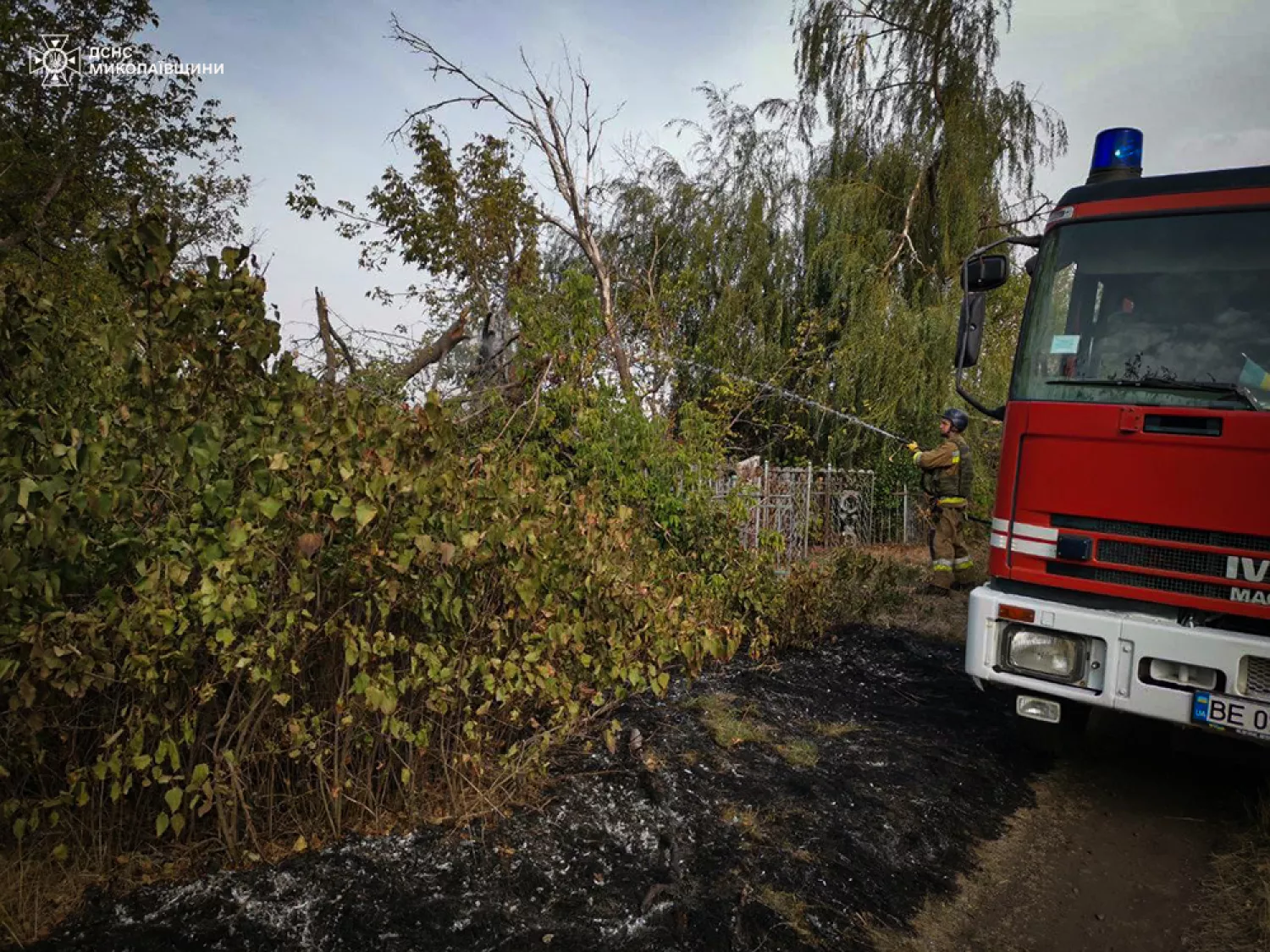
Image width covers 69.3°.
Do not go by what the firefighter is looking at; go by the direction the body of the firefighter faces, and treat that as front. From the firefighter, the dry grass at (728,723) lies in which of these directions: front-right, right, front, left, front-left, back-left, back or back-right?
left

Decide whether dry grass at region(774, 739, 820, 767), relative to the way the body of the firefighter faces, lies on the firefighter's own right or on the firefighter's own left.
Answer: on the firefighter's own left

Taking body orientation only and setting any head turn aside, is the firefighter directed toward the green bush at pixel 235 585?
no

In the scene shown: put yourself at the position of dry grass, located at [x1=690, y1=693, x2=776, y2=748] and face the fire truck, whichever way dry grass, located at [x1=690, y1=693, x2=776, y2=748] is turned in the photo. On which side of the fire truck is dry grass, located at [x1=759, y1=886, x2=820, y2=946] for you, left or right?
right

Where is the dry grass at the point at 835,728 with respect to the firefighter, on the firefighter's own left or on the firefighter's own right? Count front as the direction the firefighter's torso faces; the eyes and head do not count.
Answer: on the firefighter's own left

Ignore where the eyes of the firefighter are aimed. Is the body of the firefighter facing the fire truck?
no

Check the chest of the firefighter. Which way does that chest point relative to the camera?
to the viewer's left

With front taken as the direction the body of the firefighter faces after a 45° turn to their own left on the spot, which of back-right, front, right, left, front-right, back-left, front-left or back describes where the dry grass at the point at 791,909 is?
front-left
